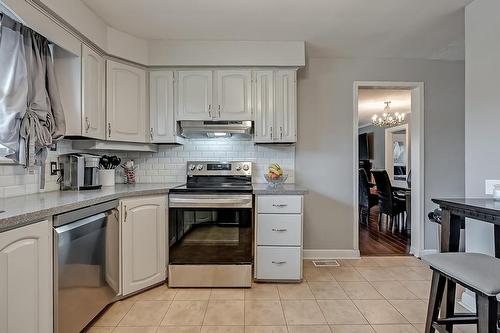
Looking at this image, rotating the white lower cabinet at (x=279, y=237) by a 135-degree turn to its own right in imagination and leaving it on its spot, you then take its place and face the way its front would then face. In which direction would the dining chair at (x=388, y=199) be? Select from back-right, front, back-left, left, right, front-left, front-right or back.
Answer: right

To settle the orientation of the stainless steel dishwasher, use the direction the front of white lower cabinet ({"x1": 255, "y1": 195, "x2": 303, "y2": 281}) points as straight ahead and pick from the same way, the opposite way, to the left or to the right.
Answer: to the left

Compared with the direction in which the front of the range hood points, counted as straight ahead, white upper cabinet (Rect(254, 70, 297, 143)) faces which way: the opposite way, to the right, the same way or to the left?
the same way

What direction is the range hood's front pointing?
toward the camera

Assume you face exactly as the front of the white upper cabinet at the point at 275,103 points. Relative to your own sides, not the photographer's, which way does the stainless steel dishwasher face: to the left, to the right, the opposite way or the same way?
to the left

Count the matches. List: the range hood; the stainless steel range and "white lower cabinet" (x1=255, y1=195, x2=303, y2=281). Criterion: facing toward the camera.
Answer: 3

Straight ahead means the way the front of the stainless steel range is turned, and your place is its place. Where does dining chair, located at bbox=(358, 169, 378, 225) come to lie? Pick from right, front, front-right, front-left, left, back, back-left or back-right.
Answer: back-left

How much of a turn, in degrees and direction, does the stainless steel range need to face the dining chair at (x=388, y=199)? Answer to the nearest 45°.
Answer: approximately 135° to its left

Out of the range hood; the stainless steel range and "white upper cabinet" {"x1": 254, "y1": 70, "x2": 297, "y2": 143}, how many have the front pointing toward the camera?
3

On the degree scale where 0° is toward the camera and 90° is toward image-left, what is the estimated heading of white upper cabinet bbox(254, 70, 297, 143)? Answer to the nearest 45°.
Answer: approximately 0°

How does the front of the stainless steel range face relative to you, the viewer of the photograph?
facing the viewer

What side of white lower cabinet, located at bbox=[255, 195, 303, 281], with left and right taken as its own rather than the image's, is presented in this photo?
front

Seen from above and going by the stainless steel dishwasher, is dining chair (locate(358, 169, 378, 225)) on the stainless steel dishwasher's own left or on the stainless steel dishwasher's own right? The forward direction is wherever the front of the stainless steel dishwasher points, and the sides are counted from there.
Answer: on the stainless steel dishwasher's own left

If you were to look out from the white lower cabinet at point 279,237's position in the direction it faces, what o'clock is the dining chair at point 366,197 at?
The dining chair is roughly at 7 o'clock from the white lower cabinet.

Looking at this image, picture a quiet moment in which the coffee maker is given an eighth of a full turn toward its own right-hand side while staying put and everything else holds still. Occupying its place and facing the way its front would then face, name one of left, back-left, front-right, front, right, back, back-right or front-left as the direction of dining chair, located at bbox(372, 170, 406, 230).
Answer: left

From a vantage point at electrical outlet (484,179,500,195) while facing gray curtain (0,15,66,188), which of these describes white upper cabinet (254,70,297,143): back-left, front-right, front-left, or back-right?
front-right

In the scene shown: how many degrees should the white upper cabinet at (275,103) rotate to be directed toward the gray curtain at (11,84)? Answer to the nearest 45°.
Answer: approximately 45° to its right

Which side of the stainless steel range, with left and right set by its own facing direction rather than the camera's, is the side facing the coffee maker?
right

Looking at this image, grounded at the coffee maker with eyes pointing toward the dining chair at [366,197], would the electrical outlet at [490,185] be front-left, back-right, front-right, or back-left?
front-right
